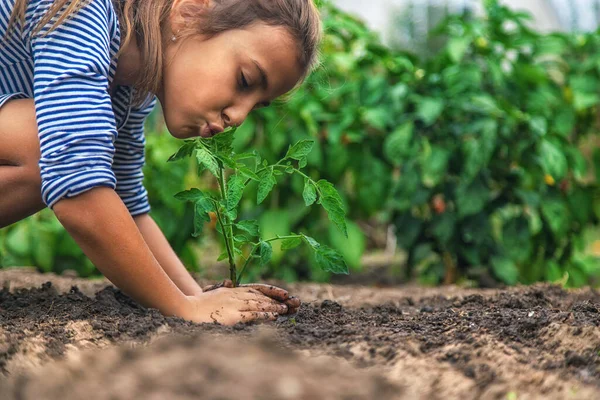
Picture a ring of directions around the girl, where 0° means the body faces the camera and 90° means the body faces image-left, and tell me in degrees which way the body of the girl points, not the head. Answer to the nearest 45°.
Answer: approximately 270°

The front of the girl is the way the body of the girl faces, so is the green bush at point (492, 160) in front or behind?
in front

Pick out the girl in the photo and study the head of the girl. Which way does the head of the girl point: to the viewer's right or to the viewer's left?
to the viewer's right
